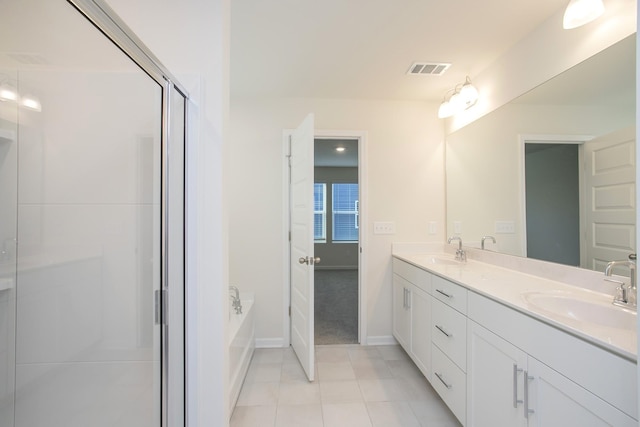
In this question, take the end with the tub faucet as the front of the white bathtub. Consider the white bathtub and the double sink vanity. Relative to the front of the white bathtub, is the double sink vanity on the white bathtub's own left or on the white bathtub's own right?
on the white bathtub's own right

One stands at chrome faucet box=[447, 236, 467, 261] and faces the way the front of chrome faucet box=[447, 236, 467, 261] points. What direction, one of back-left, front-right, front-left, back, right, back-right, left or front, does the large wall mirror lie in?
back-left

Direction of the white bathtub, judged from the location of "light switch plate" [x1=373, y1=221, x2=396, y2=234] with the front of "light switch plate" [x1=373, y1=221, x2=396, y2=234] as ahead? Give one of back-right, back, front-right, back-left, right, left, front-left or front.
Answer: front-right

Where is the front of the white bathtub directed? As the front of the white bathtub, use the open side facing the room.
to the viewer's right

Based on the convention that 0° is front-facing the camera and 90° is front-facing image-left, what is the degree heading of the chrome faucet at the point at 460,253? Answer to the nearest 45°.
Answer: approximately 90°

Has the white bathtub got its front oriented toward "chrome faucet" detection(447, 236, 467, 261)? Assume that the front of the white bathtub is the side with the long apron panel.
yes

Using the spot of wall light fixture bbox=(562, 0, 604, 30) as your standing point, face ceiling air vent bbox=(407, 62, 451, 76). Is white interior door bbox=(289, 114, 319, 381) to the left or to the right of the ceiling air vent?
left

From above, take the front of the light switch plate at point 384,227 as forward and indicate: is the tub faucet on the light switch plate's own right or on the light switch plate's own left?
on the light switch plate's own right
